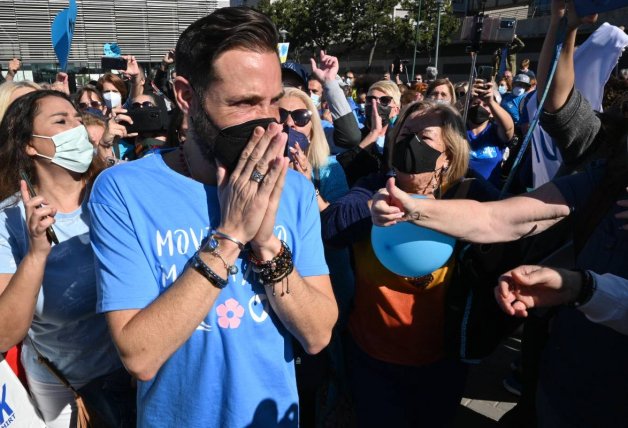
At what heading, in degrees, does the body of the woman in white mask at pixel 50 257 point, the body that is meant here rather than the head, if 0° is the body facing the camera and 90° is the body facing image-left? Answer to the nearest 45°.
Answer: approximately 315°

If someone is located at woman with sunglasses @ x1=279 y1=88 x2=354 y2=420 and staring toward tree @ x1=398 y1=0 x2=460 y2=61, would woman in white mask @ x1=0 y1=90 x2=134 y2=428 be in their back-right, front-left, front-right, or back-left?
back-left

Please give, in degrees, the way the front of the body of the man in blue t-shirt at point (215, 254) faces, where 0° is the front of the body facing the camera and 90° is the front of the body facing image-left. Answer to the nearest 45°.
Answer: approximately 315°

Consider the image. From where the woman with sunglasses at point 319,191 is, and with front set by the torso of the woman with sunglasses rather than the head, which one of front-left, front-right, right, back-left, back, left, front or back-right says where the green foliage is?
back-right

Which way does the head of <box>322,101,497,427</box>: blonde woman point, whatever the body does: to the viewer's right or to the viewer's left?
to the viewer's left

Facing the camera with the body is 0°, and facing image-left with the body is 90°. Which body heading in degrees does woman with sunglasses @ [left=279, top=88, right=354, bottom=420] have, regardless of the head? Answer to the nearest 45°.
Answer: approximately 45°

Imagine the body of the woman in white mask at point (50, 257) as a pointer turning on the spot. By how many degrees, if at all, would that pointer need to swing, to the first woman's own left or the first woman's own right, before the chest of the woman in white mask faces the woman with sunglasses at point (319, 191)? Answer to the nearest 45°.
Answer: approximately 45° to the first woman's own left
